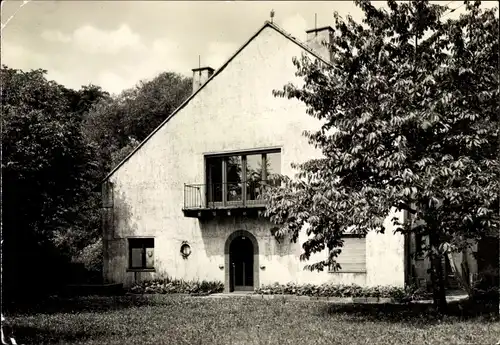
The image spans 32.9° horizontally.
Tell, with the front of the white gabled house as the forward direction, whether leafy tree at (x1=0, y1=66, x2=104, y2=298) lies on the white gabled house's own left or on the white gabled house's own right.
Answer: on the white gabled house's own right

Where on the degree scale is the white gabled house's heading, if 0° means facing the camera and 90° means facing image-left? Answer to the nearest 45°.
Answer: approximately 0°

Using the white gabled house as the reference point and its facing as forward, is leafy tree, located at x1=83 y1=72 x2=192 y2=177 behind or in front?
behind

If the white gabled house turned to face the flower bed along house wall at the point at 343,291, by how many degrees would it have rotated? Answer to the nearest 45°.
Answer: approximately 45° to its left

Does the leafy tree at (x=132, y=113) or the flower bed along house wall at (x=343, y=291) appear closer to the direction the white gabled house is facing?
the flower bed along house wall

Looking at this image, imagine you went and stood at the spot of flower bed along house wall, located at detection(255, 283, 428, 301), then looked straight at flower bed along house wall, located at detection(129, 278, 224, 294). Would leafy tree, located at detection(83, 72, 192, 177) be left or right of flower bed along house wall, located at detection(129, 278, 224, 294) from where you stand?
right

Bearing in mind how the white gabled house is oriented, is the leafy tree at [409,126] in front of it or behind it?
in front
